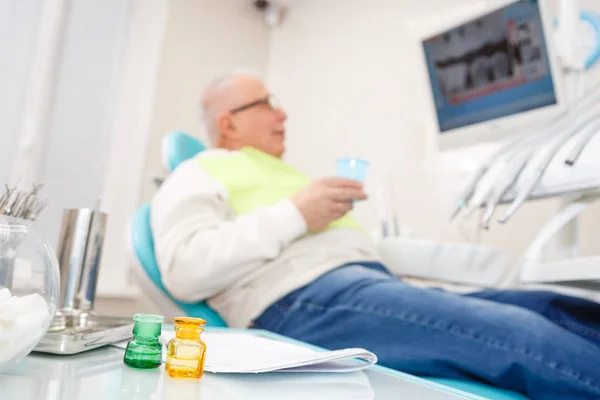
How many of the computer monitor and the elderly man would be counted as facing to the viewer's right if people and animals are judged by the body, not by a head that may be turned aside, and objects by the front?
1

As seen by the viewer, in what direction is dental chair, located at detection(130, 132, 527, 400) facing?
to the viewer's right

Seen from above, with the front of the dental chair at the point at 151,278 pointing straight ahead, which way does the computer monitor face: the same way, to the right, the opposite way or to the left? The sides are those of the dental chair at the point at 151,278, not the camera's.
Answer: to the right

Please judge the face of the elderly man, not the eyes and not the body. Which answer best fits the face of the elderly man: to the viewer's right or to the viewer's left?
to the viewer's right

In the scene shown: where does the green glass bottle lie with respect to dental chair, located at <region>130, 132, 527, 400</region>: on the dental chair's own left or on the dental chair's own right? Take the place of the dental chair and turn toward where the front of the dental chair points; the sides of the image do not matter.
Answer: on the dental chair's own right

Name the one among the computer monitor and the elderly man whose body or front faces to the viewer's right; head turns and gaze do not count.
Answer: the elderly man

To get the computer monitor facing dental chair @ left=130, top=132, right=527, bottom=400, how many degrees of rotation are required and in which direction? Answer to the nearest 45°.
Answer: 0° — it already faces it

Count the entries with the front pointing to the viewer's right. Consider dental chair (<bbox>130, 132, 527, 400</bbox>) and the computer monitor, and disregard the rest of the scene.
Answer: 1

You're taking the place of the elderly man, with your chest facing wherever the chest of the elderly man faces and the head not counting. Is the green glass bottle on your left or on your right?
on your right

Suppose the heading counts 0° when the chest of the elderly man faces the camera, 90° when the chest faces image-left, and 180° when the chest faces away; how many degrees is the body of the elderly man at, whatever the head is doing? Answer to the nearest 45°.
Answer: approximately 270°
